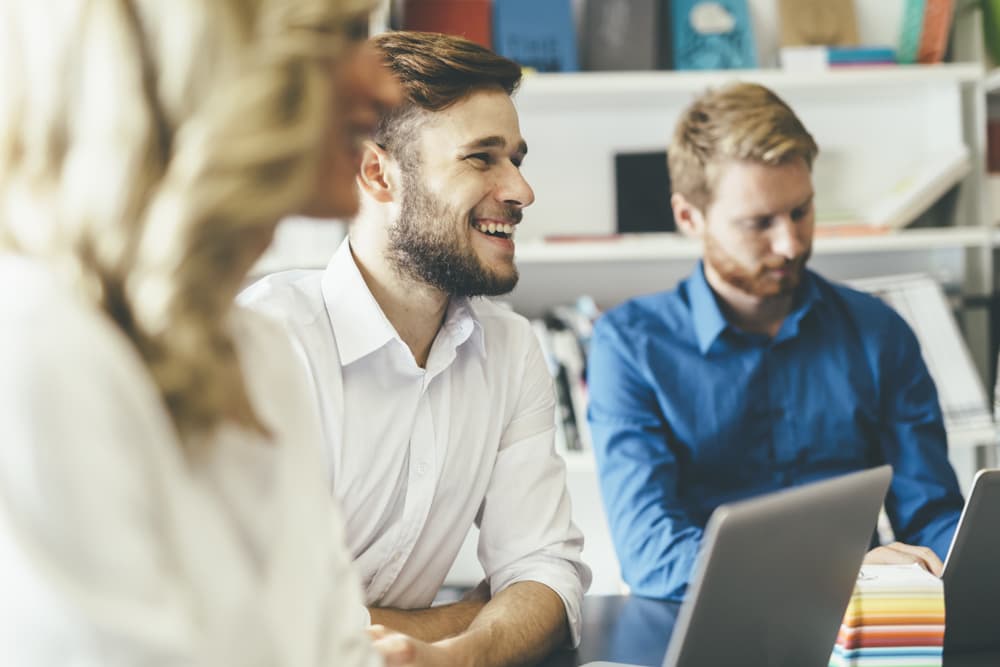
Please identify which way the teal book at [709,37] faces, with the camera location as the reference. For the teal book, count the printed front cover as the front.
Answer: facing the viewer

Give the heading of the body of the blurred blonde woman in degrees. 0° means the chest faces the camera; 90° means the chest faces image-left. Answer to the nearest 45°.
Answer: approximately 270°

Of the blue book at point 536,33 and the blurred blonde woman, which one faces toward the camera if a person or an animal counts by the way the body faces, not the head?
the blue book

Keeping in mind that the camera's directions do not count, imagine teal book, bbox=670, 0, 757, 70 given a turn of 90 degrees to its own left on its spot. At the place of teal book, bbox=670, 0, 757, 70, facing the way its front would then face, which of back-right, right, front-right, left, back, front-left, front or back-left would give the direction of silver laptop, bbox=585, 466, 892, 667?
right

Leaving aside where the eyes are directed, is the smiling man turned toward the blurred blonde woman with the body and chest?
no

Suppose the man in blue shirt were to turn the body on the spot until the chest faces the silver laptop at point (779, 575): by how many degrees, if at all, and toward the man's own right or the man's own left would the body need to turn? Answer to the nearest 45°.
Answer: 0° — they already face it

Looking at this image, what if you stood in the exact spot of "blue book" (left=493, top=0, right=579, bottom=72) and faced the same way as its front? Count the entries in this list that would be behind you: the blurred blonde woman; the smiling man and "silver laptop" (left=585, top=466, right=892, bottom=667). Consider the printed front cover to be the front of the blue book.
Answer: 0

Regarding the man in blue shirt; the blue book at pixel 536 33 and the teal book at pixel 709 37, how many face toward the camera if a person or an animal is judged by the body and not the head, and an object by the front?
3

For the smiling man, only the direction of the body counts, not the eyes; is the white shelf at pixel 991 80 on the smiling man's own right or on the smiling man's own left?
on the smiling man's own left

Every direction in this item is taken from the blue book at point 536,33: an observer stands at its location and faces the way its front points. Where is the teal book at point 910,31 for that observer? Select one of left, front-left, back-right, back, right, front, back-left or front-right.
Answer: left

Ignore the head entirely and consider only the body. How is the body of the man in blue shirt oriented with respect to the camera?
toward the camera

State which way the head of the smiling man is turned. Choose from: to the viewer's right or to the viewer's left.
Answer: to the viewer's right

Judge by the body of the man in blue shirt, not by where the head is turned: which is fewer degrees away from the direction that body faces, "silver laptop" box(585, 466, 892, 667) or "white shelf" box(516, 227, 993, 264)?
the silver laptop

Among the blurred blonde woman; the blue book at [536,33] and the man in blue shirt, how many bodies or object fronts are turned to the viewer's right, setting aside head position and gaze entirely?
1

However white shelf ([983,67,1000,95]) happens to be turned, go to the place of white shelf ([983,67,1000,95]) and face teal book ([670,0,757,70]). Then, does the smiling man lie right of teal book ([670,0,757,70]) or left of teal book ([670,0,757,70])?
left

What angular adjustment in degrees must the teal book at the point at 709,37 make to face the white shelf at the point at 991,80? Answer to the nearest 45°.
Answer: approximately 90° to its left

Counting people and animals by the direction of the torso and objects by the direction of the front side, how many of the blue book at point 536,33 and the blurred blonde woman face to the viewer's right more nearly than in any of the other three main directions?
1

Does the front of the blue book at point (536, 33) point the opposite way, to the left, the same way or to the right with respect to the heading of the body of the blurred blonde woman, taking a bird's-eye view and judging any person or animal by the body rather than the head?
to the right

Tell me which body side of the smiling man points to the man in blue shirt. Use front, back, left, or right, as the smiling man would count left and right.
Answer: left
